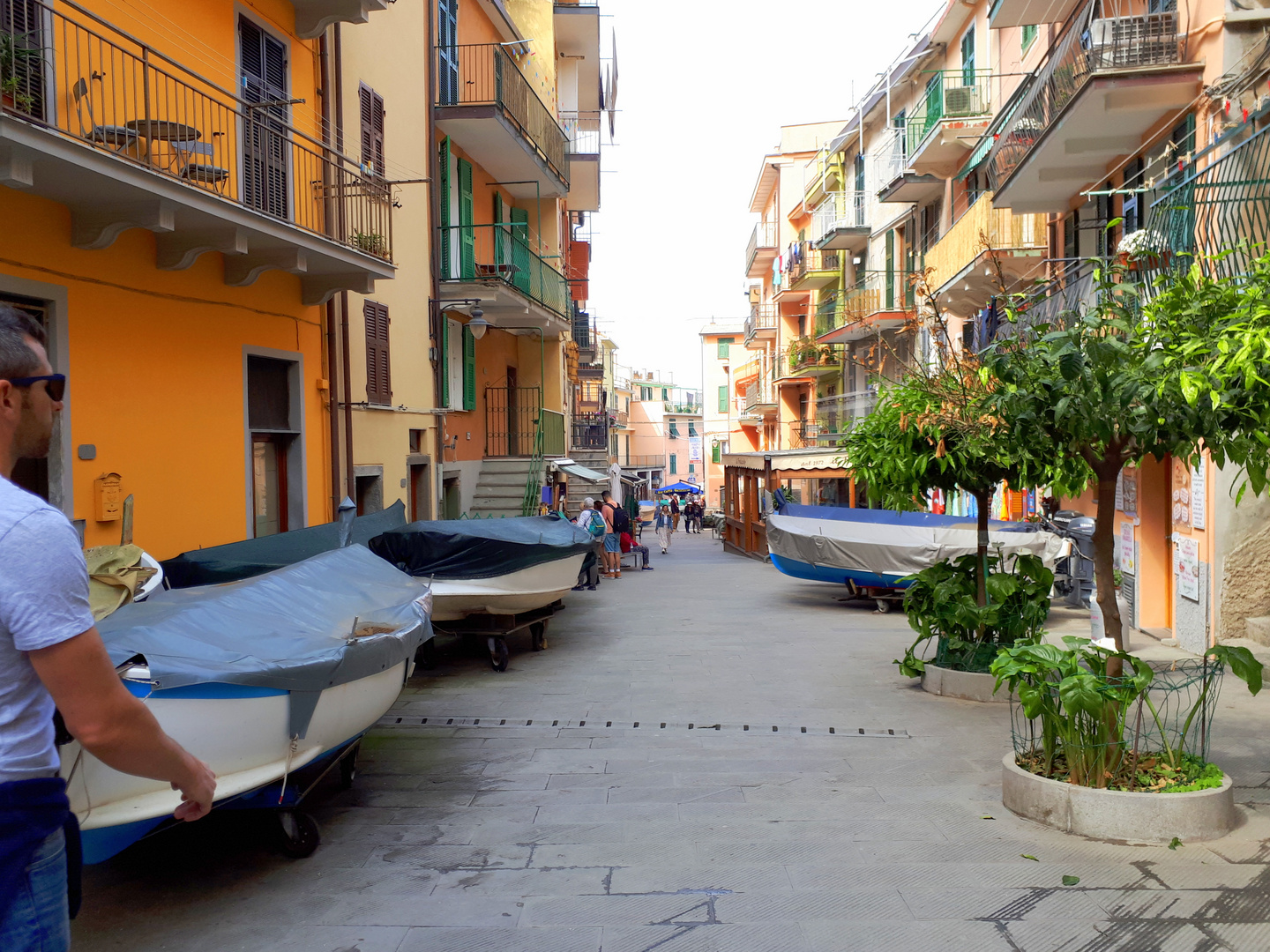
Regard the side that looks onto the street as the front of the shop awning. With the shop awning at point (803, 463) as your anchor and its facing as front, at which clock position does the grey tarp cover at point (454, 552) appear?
The grey tarp cover is roughly at 11 o'clock from the shop awning.

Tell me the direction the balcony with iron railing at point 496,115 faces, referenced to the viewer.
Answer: facing to the right of the viewer

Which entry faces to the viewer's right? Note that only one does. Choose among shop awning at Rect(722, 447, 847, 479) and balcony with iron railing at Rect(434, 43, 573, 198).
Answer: the balcony with iron railing

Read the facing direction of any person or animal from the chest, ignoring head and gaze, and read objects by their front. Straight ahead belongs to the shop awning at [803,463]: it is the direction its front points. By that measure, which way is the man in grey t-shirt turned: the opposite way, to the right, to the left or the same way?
the opposite way

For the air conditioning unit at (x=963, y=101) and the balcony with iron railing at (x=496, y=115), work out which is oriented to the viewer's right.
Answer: the balcony with iron railing

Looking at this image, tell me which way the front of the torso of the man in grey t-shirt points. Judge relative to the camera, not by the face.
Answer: to the viewer's right

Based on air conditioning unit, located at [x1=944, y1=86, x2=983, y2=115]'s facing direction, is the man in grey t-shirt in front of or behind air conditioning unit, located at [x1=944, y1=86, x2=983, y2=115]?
in front

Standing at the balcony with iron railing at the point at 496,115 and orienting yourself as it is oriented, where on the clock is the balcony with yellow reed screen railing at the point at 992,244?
the balcony with yellow reed screen railing at the point at 992,244 is roughly at 12 o'clock from the balcony with iron railing at the point at 496,115.

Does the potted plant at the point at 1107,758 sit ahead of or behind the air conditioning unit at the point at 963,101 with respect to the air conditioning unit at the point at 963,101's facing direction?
ahead

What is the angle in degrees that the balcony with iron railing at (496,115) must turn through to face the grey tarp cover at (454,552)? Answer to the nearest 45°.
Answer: approximately 90° to its right

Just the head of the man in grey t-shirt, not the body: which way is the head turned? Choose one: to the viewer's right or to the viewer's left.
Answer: to the viewer's right

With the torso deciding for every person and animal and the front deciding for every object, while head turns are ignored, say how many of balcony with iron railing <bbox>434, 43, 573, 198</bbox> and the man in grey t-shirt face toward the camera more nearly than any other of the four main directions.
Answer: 0

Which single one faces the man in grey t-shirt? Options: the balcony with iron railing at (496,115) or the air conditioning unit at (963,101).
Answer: the air conditioning unit

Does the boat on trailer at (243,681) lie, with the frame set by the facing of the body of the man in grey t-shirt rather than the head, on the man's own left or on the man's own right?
on the man's own left
